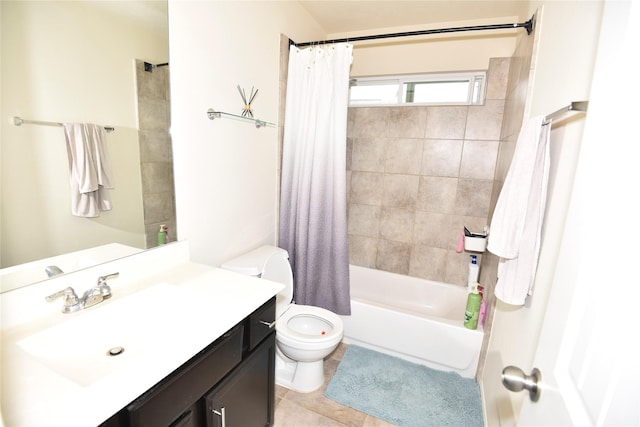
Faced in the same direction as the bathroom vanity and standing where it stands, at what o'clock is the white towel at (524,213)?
The white towel is roughly at 11 o'clock from the bathroom vanity.

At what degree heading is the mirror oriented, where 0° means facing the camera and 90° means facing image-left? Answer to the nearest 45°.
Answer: approximately 315°

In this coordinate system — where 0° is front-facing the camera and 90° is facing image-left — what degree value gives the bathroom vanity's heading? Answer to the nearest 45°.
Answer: approximately 315°

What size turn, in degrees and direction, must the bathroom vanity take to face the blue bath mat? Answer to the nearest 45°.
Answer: approximately 45° to its left

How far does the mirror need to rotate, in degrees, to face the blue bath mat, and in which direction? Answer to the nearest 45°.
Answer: approximately 45° to its left
